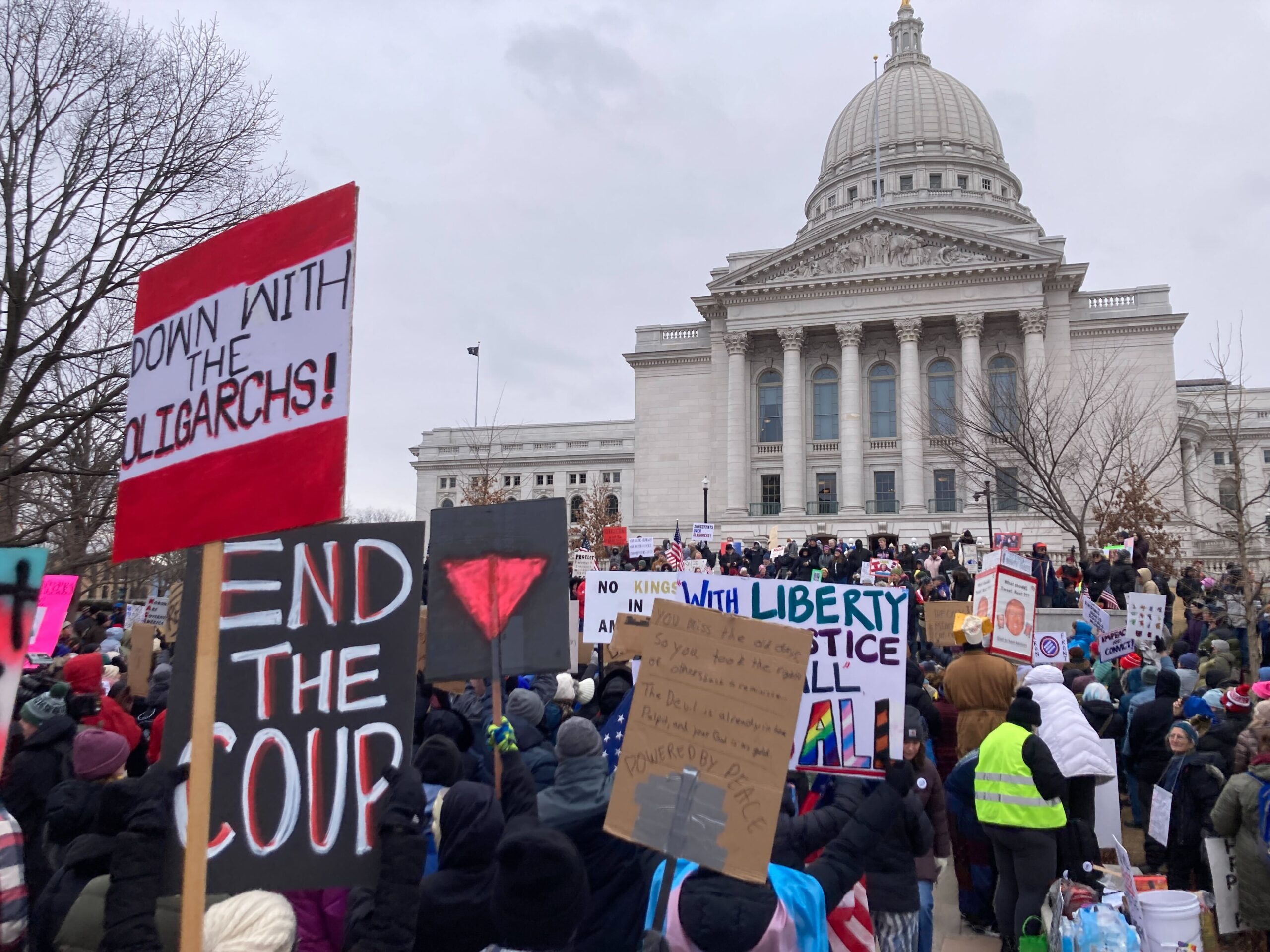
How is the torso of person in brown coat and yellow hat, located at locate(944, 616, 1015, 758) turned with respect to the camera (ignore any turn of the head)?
away from the camera

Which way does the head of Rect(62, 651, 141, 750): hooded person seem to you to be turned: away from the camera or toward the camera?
away from the camera

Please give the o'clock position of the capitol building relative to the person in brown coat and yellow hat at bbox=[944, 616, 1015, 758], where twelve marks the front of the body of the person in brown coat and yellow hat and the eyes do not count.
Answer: The capitol building is roughly at 12 o'clock from the person in brown coat and yellow hat.

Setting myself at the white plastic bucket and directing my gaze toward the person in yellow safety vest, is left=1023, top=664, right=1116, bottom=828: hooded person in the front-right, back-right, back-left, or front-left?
front-right

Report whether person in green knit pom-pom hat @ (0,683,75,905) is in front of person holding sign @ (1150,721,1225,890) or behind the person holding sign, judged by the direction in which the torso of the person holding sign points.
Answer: in front

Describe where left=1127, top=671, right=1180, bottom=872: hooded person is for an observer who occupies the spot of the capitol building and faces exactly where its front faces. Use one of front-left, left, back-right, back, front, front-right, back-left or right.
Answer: front

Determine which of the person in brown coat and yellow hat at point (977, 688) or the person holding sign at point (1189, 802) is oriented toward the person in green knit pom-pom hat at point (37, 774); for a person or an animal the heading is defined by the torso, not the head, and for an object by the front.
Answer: the person holding sign

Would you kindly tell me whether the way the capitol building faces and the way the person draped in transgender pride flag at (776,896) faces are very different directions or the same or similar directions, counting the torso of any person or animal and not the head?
very different directions

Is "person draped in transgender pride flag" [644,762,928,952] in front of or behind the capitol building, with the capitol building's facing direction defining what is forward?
in front

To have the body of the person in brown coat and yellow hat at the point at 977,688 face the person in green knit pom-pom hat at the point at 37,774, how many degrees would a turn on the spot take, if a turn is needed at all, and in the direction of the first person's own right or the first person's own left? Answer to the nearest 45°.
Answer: approximately 135° to the first person's own left

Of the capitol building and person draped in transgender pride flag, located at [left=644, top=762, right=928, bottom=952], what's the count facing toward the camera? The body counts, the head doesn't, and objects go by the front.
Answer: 1

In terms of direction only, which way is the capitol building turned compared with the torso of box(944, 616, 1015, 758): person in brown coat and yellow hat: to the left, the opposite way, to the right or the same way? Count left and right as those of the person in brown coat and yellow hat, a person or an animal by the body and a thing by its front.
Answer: the opposite way

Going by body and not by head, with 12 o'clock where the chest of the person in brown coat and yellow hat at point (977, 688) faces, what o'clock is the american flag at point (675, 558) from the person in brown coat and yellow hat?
The american flag is roughly at 11 o'clock from the person in brown coat and yellow hat.

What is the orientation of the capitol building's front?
toward the camera

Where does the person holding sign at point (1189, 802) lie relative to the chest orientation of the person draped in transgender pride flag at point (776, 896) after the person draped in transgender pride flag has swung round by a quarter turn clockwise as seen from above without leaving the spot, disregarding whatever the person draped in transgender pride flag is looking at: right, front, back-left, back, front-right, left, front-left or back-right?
front-left

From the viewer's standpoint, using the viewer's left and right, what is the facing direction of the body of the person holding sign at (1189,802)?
facing the viewer and to the left of the viewer

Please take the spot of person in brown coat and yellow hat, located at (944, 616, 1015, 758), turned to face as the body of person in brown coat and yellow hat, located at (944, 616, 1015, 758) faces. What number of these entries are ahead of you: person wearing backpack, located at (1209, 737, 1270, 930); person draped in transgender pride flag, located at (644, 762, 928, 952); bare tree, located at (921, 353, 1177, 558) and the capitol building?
2

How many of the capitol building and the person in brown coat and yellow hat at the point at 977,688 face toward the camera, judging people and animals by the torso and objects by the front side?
1

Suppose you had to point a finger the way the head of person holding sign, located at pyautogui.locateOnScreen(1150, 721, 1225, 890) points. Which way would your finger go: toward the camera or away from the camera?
toward the camera

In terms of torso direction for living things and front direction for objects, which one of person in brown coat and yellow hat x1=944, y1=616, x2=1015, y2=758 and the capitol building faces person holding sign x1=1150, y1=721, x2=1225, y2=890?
the capitol building

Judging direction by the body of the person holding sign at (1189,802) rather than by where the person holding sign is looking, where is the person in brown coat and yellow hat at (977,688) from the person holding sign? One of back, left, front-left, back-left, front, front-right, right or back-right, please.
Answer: front-right

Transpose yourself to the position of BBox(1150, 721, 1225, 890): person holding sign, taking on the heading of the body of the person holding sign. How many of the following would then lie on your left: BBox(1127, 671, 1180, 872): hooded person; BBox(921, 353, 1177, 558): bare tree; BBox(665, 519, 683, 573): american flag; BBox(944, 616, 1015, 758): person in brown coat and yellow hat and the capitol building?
0

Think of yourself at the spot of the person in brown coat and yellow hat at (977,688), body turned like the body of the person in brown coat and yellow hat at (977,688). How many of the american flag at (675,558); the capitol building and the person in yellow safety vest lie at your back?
1
